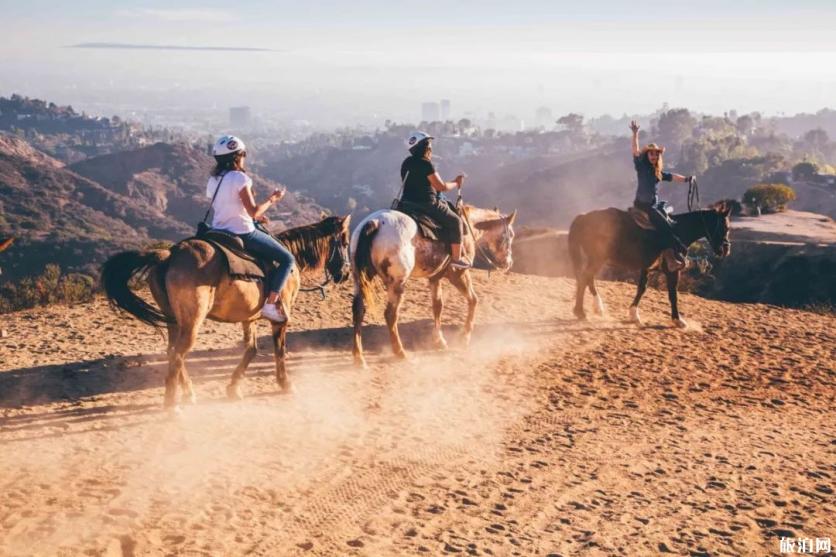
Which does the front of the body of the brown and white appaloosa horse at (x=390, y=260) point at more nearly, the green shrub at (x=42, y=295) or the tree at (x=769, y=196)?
the tree

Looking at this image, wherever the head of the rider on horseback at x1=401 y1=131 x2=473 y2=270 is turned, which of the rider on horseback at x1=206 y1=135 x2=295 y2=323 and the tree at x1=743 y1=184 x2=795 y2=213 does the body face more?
the tree

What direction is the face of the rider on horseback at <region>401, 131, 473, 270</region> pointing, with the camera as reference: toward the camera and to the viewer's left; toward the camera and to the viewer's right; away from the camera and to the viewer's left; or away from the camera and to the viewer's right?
away from the camera and to the viewer's right

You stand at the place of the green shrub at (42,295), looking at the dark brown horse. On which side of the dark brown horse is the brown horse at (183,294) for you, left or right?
right

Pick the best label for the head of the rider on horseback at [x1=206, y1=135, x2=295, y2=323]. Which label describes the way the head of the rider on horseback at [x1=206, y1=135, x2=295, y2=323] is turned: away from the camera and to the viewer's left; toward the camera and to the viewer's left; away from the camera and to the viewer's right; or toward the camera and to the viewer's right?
away from the camera and to the viewer's right

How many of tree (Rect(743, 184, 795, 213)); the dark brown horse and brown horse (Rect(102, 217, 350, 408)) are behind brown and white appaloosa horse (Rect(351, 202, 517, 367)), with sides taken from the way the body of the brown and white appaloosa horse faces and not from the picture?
1

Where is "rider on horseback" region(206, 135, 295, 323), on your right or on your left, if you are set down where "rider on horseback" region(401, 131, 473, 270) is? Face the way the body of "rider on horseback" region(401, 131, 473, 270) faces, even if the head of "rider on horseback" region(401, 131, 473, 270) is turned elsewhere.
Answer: on your right

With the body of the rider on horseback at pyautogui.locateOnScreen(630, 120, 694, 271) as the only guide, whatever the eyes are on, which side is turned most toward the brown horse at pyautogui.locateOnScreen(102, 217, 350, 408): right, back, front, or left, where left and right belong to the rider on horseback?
right

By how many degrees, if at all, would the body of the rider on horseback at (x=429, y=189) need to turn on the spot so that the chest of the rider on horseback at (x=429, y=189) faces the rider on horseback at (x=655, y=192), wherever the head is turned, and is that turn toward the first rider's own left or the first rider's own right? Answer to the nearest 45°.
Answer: approximately 45° to the first rider's own left

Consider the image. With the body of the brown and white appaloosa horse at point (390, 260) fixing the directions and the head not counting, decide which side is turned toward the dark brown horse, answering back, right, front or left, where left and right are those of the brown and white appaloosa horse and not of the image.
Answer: front

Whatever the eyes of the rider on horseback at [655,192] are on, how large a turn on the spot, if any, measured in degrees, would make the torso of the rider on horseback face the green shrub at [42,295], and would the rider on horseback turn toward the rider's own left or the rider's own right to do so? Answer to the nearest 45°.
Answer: approximately 135° to the rider's own right

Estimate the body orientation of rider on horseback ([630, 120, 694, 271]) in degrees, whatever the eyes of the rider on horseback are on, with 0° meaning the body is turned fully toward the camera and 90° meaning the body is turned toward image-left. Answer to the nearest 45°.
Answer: approximately 315°

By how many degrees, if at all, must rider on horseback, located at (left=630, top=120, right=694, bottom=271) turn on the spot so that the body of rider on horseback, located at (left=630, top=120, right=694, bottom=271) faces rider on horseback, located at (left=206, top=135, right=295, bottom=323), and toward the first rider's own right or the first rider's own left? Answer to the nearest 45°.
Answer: approximately 90° to the first rider's own right

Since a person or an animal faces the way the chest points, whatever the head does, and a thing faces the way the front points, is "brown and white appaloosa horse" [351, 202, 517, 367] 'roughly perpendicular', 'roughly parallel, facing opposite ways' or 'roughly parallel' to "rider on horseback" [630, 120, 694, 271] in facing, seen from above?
roughly perpendicular

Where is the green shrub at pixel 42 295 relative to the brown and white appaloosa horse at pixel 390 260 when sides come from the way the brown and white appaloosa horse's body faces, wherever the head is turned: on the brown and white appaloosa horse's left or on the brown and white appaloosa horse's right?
on the brown and white appaloosa horse's left

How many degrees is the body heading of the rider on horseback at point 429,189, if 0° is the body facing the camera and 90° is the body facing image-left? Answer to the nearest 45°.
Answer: approximately 270°

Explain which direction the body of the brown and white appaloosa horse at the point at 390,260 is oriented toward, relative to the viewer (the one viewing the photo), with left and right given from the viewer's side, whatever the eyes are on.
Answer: facing away from the viewer and to the right of the viewer
